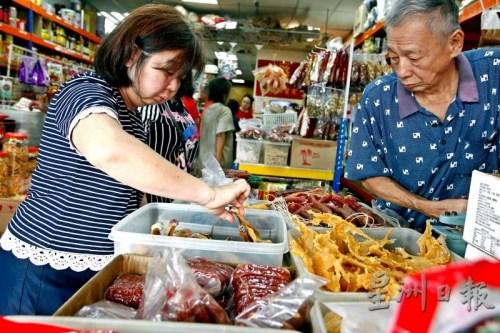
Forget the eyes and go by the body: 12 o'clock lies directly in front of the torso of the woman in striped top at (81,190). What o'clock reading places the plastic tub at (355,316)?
The plastic tub is roughly at 2 o'clock from the woman in striped top.

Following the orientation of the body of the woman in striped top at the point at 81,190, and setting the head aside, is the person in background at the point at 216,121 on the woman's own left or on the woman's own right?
on the woman's own left

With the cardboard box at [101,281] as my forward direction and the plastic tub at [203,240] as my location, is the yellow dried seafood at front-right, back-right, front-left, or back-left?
back-left

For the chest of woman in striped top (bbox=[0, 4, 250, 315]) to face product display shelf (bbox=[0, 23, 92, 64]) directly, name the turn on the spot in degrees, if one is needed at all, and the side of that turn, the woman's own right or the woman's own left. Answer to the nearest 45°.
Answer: approximately 90° to the woman's own left

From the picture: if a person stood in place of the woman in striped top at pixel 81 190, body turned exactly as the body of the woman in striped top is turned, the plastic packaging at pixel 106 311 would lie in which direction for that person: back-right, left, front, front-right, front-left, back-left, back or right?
right

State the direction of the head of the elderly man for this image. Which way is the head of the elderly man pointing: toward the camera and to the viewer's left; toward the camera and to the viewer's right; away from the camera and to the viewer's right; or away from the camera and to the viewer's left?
toward the camera and to the viewer's left

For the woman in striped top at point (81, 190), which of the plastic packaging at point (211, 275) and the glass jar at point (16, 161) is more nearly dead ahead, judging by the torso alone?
the plastic packaging

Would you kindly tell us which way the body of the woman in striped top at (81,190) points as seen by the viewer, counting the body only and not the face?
to the viewer's right

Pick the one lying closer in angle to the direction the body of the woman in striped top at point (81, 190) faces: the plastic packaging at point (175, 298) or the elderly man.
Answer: the elderly man

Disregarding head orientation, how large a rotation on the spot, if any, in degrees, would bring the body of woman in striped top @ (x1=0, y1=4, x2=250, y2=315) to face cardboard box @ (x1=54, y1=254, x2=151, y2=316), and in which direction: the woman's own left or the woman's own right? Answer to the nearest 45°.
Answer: approximately 90° to the woman's own right

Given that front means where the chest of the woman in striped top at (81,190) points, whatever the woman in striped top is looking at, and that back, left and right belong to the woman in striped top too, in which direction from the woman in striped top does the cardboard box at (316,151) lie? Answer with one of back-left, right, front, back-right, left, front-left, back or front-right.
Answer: front-left

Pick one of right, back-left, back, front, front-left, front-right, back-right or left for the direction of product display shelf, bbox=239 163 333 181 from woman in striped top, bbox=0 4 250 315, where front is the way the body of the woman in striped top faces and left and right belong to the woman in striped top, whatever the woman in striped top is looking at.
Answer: front-left
